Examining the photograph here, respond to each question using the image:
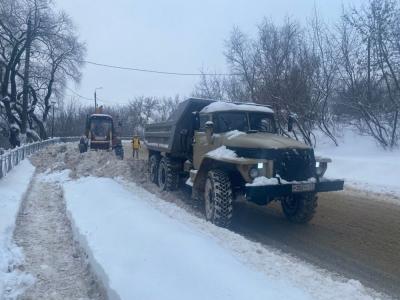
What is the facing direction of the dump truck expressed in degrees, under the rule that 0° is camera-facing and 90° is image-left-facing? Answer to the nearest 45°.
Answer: approximately 315°

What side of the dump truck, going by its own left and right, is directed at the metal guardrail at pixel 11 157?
back

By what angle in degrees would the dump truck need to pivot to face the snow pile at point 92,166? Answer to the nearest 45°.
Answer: approximately 180°
